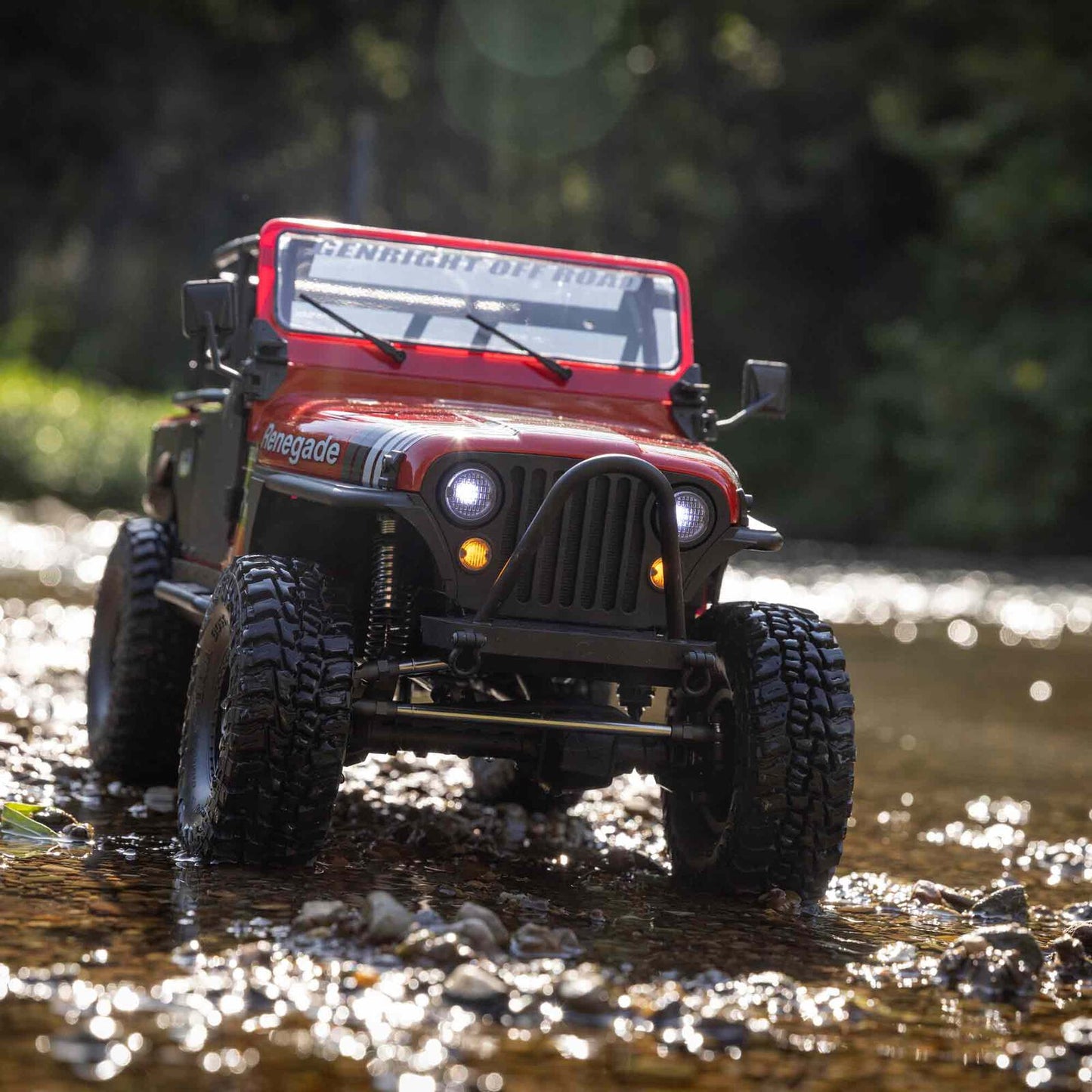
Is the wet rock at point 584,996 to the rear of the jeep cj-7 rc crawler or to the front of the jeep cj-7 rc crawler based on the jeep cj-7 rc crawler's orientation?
to the front

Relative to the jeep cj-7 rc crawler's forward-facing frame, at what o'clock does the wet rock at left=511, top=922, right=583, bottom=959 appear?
The wet rock is roughly at 1 o'clock from the jeep cj-7 rc crawler.

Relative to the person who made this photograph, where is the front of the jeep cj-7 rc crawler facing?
facing the viewer and to the right of the viewer

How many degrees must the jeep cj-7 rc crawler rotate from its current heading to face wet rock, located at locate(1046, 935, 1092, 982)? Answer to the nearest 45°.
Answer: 0° — it already faces it

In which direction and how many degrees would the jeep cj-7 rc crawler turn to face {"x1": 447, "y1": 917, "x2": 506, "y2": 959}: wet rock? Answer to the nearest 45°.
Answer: approximately 45° to its right

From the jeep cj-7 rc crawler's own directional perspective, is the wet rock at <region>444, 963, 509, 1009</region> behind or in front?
in front

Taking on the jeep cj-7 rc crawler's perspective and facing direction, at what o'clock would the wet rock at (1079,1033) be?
The wet rock is roughly at 12 o'clock from the jeep cj-7 rc crawler.

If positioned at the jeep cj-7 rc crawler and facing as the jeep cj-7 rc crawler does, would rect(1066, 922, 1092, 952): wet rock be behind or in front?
in front

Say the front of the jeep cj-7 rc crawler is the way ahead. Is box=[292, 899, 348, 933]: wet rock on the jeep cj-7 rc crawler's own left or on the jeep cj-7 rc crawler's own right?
on the jeep cj-7 rc crawler's own right

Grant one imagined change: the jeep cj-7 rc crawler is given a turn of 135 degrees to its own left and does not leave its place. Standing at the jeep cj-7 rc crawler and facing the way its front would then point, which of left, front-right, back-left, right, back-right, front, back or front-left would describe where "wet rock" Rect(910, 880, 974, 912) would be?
right
